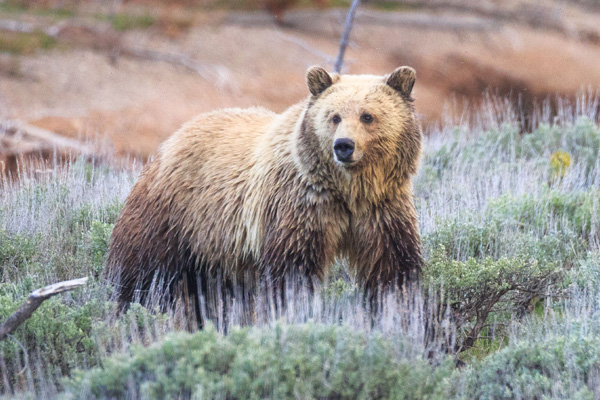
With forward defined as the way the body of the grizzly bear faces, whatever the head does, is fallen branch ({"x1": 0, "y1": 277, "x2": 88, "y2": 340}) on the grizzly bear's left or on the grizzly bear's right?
on the grizzly bear's right

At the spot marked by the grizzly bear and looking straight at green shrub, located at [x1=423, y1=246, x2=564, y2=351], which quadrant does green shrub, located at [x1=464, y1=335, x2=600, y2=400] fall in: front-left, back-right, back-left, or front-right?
front-right

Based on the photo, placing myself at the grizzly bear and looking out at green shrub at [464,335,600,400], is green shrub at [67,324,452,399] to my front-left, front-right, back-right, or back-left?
front-right

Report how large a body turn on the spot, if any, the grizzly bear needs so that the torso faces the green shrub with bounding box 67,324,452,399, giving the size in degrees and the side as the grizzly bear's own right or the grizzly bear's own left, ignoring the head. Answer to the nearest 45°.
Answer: approximately 45° to the grizzly bear's own right

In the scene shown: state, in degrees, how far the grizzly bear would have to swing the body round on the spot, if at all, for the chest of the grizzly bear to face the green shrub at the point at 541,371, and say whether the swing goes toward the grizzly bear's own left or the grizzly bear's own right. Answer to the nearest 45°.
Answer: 0° — it already faces it

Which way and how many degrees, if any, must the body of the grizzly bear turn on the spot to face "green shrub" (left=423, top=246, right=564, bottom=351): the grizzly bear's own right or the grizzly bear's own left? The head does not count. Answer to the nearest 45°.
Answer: approximately 45° to the grizzly bear's own left

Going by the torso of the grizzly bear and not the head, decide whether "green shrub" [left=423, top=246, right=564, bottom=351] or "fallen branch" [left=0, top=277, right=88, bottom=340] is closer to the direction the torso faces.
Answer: the green shrub

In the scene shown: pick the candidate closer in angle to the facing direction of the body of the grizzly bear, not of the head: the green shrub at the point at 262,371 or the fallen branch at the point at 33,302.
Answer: the green shrub
